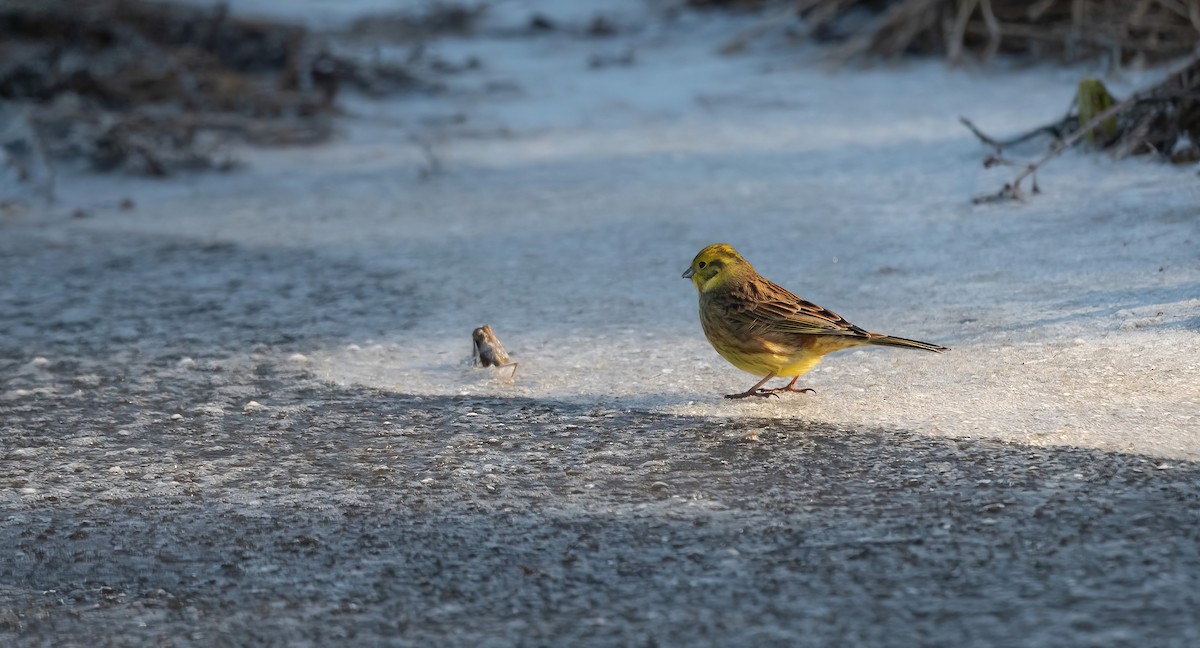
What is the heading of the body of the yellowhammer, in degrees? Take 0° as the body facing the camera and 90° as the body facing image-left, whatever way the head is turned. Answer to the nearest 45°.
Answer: approximately 90°
